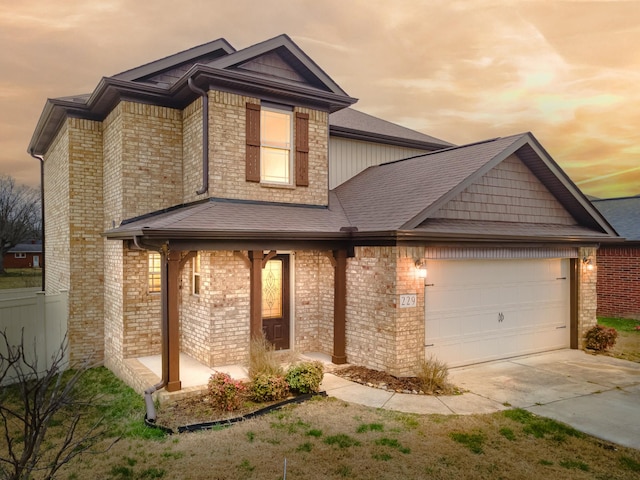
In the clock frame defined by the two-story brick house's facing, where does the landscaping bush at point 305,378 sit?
The landscaping bush is roughly at 1 o'clock from the two-story brick house.

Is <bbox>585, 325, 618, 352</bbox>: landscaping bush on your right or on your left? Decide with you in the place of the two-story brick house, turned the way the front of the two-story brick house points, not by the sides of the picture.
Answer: on your left

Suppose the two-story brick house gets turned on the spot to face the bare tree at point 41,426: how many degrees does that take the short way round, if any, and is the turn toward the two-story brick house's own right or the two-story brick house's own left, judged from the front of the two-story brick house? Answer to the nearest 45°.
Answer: approximately 45° to the two-story brick house's own right

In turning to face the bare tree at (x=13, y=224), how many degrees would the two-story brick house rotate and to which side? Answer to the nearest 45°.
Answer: approximately 180°

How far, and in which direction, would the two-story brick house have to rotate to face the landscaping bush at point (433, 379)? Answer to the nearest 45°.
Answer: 0° — it already faces it

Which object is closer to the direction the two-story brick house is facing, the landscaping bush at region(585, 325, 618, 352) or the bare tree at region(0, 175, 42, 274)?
the landscaping bush

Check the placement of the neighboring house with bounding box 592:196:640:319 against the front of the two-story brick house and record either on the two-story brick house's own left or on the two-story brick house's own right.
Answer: on the two-story brick house's own left

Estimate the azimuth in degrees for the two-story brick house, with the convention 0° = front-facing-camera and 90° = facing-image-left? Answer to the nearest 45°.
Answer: approximately 315°

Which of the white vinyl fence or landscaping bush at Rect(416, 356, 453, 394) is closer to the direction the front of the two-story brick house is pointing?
the landscaping bush

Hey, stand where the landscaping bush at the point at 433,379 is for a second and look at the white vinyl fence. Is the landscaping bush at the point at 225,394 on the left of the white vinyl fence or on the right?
left
